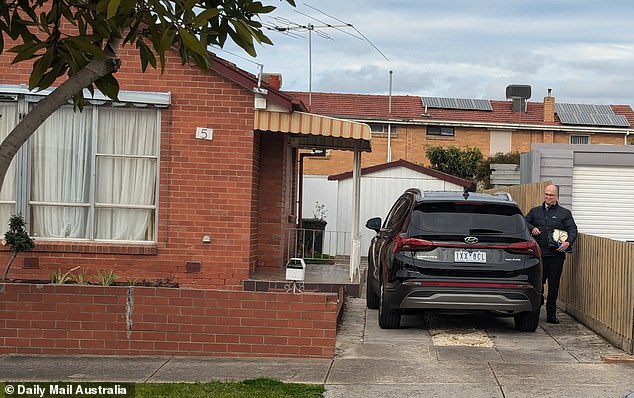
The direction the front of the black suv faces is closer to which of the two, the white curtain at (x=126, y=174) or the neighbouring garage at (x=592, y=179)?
the neighbouring garage

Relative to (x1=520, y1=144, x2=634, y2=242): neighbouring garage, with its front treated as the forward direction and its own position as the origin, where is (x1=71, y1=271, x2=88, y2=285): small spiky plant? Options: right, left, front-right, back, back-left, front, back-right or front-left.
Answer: front-right

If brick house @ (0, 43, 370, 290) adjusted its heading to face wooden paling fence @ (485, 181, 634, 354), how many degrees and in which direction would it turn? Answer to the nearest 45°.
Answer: approximately 45° to its left

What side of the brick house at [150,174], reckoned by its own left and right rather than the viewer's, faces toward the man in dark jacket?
left

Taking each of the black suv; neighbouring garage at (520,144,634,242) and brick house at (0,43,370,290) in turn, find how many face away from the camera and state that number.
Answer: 1

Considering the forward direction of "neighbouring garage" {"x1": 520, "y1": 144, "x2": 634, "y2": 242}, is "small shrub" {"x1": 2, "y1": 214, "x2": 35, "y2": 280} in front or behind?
in front

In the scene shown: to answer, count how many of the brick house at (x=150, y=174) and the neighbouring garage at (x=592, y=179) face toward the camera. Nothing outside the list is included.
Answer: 2

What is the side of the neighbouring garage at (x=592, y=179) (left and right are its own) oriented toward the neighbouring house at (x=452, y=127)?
back

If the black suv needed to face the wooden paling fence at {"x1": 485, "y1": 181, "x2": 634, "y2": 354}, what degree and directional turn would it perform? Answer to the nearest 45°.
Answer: approximately 90° to its right

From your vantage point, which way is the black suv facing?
away from the camera

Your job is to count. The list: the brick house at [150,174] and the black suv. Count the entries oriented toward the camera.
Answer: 1

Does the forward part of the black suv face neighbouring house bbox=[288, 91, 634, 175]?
yes

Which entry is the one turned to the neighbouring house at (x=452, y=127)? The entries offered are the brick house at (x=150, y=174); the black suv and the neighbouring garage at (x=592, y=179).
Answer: the black suv

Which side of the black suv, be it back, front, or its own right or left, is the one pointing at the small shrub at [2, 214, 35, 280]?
left
